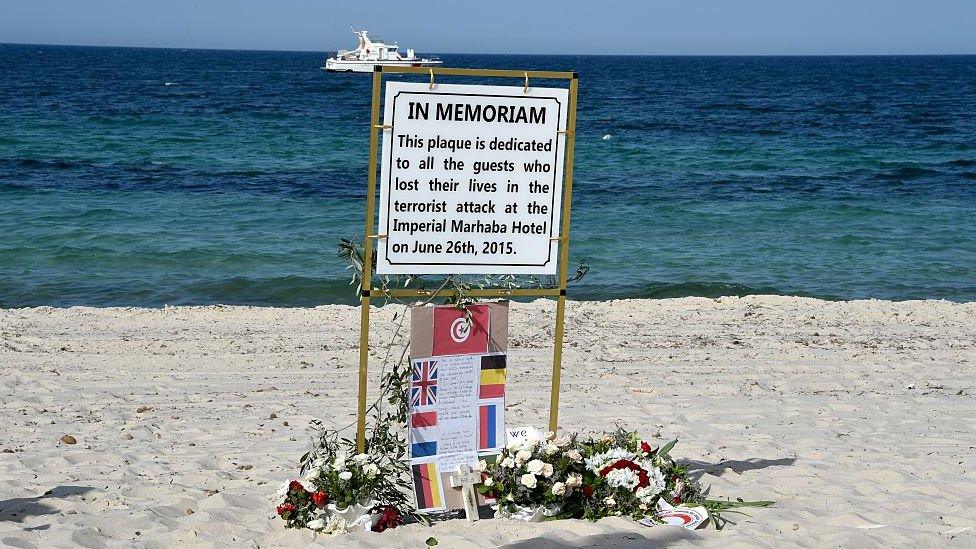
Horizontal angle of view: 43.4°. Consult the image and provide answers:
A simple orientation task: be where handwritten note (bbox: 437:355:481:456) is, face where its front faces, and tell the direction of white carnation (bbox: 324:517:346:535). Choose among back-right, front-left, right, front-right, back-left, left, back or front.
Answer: front-right

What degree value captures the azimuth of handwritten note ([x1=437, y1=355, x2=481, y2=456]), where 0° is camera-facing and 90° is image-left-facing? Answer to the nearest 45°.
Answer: approximately 0°

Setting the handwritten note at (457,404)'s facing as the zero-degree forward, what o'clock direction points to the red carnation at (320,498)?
The red carnation is roughly at 2 o'clock from the handwritten note.
